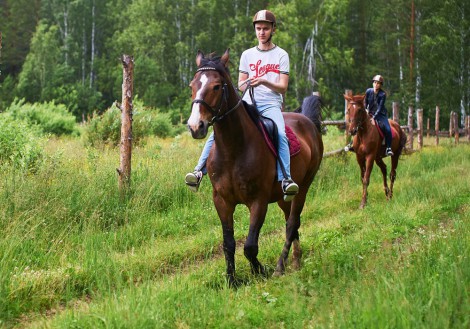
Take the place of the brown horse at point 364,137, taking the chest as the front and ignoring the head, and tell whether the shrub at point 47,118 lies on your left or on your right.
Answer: on your right

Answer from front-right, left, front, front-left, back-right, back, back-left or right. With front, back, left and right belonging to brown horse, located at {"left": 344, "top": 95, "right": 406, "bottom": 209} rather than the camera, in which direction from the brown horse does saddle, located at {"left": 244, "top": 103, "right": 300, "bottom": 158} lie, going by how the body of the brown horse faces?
front-left

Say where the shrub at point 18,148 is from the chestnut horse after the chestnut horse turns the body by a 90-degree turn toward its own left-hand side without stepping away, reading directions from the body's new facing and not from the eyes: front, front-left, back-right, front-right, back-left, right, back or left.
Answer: back

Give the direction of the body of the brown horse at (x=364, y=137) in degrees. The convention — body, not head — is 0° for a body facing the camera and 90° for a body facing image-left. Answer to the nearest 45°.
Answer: approximately 45°

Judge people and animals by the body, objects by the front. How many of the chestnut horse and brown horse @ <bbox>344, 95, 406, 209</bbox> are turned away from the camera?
0

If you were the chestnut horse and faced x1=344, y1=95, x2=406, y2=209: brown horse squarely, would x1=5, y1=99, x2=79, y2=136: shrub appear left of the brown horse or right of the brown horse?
left

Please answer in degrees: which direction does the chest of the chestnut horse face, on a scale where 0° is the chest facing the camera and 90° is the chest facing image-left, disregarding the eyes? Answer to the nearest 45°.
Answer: approximately 45°
